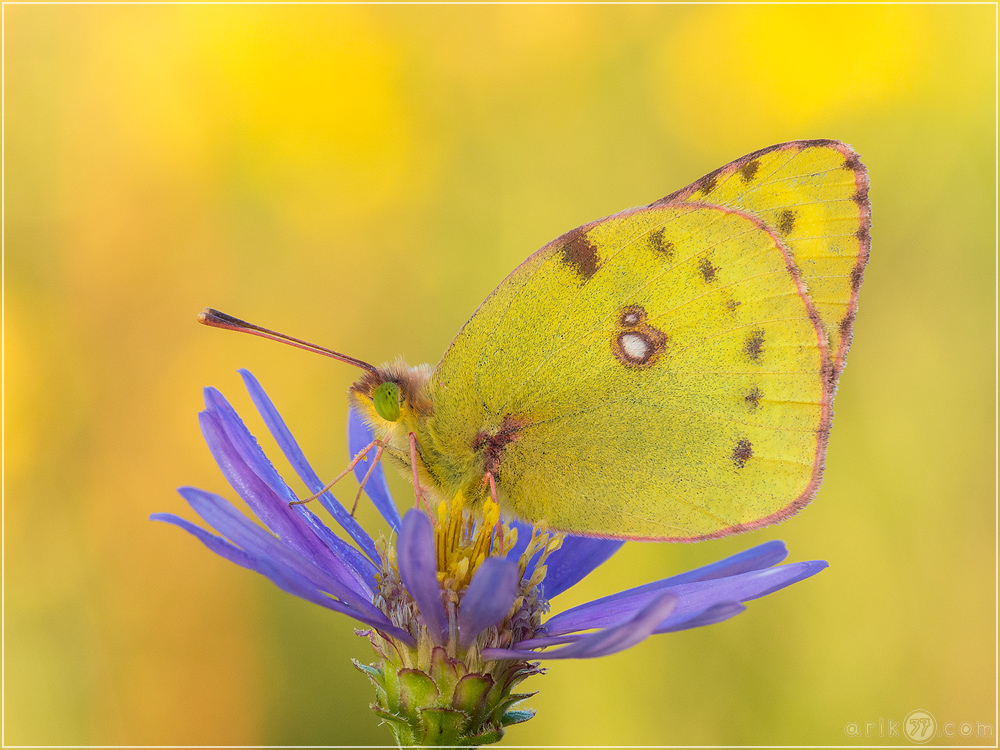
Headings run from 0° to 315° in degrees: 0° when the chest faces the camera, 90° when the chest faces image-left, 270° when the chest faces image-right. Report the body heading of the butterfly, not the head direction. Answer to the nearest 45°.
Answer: approximately 90°
